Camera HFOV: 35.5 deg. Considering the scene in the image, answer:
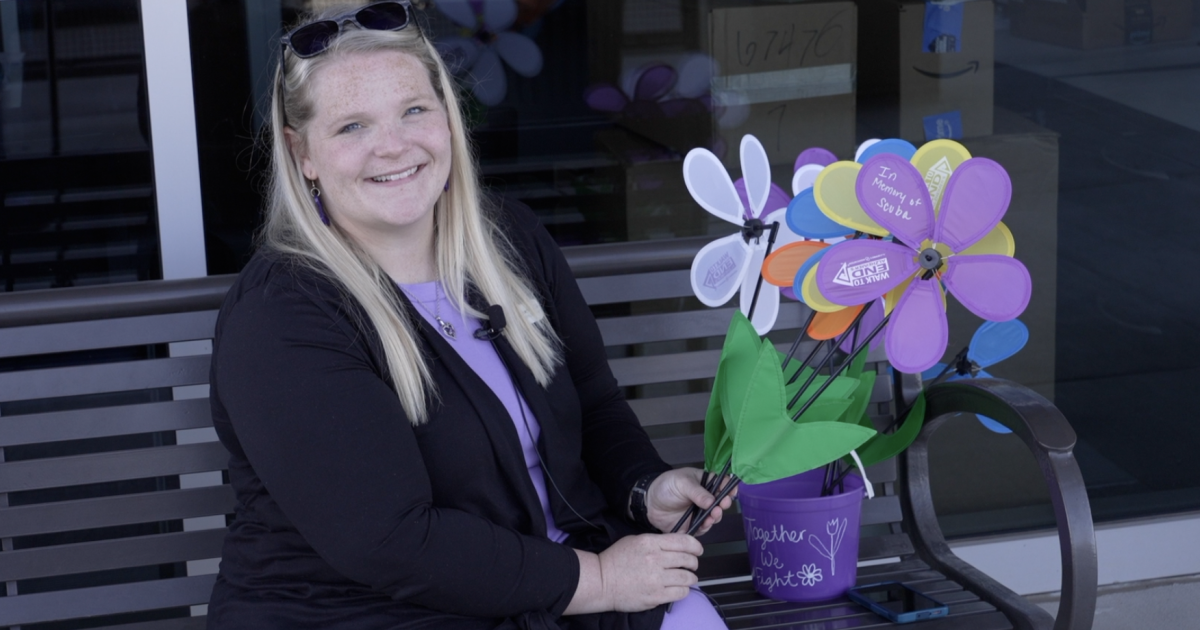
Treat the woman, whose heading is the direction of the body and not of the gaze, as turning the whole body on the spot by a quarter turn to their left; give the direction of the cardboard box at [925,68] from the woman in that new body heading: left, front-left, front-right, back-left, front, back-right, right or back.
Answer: front

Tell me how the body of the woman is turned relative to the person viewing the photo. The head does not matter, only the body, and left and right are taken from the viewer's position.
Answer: facing the viewer and to the right of the viewer

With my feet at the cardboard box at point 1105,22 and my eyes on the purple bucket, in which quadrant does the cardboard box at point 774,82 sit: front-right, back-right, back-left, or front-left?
front-right

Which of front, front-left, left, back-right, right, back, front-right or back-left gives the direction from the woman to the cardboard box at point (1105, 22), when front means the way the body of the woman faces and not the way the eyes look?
left

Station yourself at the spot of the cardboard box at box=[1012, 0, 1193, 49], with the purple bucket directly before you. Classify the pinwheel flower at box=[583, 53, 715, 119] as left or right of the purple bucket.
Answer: right
